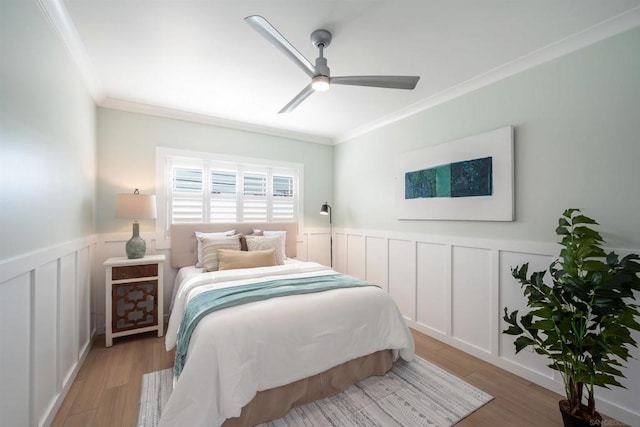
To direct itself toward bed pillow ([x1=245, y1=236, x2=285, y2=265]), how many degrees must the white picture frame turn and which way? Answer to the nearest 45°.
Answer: approximately 45° to its right

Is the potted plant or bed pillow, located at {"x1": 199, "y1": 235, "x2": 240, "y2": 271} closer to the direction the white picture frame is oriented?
the bed pillow

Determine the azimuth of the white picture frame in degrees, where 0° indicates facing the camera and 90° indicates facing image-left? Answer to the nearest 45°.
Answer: approximately 45°

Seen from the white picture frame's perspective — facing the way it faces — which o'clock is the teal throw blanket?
The teal throw blanket is roughly at 12 o'clock from the white picture frame.

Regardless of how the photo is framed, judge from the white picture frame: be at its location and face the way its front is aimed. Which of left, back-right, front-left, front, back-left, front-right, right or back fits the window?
front-right

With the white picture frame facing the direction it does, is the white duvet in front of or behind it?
in front

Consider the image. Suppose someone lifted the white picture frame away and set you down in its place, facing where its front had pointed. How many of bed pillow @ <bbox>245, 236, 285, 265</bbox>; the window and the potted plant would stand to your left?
1

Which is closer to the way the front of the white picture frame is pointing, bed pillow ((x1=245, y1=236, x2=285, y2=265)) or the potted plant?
the bed pillow

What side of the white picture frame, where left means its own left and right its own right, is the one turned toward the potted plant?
left

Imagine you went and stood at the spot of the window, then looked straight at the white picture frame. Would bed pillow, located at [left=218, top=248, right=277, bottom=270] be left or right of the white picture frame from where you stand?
right

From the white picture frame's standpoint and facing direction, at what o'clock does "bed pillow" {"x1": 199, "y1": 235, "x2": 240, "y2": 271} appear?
The bed pillow is roughly at 1 o'clock from the white picture frame.
